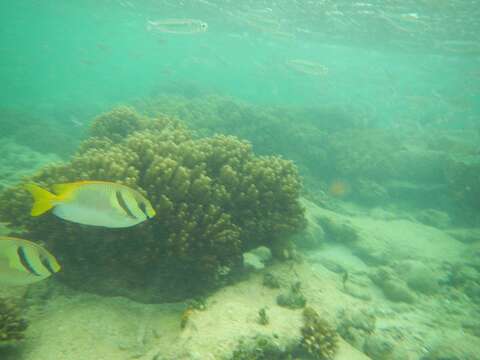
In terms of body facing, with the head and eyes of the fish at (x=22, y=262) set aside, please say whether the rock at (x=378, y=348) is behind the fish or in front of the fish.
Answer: in front

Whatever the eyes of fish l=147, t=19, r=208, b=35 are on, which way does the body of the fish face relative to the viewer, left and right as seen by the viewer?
facing to the right of the viewer

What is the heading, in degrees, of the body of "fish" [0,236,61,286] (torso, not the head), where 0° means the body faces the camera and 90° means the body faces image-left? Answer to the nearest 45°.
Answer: approximately 270°

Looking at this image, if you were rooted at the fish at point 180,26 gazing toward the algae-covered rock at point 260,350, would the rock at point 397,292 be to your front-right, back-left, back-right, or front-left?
front-left

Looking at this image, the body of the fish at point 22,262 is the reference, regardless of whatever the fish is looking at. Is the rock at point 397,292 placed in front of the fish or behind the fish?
in front

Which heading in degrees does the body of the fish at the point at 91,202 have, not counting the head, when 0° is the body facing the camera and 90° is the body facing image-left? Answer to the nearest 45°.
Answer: approximately 270°

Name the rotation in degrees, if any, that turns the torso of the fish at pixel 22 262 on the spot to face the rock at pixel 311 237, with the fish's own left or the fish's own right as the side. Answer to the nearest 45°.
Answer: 0° — it already faces it

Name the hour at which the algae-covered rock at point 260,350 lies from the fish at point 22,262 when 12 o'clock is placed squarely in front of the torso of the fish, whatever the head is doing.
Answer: The algae-covered rock is roughly at 1 o'clock from the fish.
